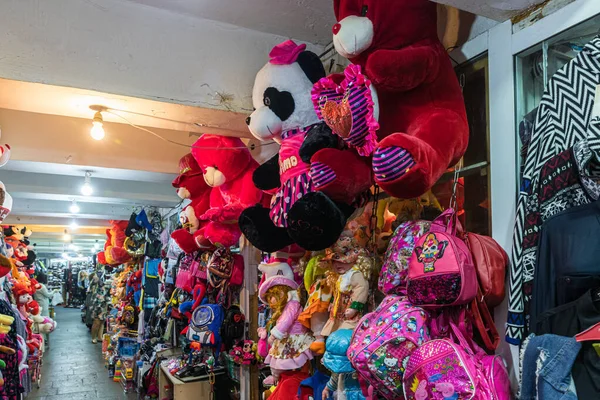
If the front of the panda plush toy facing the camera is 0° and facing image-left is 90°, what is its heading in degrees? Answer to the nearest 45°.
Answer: approximately 45°

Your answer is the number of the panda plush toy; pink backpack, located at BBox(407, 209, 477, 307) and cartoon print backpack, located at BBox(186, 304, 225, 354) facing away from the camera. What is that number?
0

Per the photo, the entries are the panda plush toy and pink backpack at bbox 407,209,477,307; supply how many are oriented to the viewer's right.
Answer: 0

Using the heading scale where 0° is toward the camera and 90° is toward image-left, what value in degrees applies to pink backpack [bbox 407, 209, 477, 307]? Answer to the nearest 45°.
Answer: approximately 45°

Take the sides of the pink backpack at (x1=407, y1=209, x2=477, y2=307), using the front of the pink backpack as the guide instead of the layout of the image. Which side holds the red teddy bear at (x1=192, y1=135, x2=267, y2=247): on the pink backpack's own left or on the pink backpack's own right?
on the pink backpack's own right

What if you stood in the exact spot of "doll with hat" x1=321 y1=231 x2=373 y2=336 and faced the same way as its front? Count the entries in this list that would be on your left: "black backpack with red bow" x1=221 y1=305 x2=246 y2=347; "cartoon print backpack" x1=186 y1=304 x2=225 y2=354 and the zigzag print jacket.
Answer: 1

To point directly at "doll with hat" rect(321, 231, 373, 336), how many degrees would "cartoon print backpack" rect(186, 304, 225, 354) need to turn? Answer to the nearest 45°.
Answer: approximately 45° to its left
